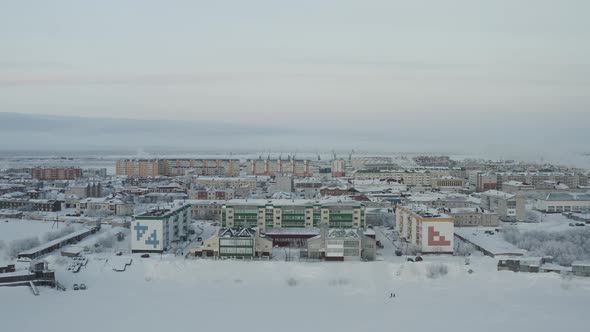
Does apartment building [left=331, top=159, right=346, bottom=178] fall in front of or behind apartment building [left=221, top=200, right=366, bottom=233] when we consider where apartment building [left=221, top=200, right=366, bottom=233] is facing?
behind

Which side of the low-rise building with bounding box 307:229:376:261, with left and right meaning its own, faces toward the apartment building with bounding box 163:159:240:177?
back

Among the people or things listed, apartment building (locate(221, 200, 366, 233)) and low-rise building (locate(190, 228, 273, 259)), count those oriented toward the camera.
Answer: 2

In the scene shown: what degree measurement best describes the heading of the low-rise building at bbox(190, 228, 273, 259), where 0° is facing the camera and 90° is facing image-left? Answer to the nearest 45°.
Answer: approximately 0°

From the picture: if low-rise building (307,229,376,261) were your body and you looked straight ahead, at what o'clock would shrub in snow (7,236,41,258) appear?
The shrub in snow is roughly at 3 o'clock from the low-rise building.

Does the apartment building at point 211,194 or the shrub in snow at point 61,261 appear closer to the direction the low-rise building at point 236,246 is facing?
the shrub in snow

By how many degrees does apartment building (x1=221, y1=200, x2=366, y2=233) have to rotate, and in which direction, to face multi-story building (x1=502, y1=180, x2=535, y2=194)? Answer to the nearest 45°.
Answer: approximately 135° to its left

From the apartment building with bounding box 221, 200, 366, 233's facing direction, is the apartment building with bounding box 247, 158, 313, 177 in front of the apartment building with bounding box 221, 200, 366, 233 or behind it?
behind

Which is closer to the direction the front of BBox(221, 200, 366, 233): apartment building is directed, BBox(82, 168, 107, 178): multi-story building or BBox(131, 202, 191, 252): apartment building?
the apartment building

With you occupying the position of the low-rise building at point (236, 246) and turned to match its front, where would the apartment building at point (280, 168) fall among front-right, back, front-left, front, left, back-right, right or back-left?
back

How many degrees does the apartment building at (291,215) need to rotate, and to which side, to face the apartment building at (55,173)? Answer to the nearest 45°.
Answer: approximately 135° to its right

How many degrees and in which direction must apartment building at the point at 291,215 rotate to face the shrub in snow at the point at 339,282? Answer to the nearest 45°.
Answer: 0° — it already faces it

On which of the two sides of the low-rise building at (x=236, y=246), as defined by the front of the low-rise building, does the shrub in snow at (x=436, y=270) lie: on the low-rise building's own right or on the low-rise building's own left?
on the low-rise building's own left

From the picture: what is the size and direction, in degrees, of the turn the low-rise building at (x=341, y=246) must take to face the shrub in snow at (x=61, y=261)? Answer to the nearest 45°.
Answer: approximately 90° to its right

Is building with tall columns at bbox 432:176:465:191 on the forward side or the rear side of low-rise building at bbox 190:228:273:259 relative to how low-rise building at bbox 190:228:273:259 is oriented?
on the rear side
